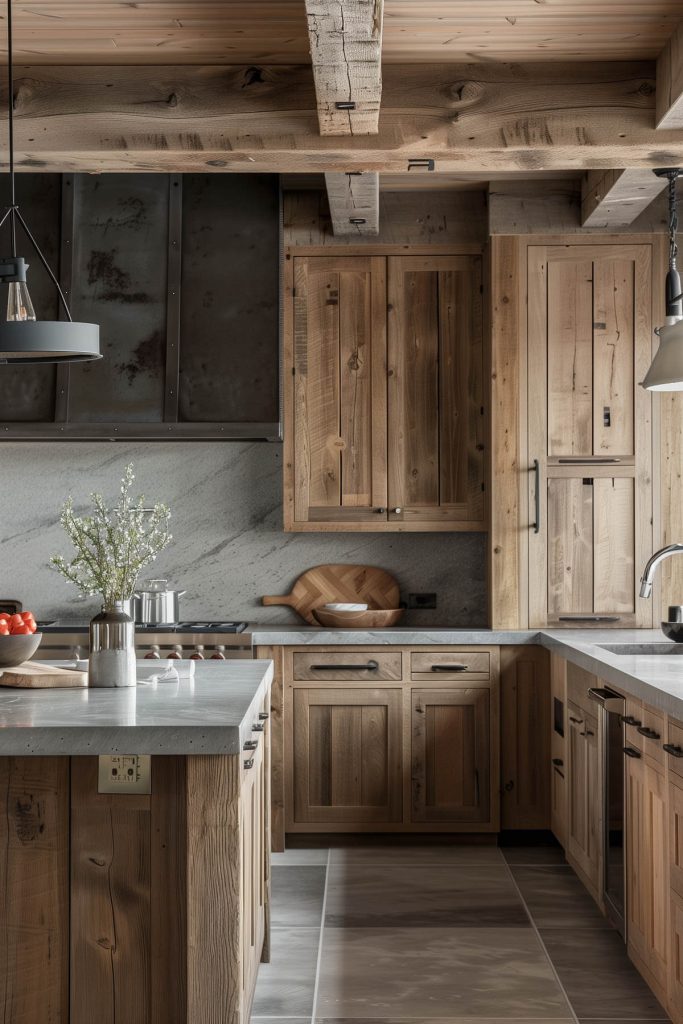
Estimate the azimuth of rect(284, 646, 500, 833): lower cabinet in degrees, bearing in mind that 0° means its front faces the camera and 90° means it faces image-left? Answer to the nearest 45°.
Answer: approximately 0°

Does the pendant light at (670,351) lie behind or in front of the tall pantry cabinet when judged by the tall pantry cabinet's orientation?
in front

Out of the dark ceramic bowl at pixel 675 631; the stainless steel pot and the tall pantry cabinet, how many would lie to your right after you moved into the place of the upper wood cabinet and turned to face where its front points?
1

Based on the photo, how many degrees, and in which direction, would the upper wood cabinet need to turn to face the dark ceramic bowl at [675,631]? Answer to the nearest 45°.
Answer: approximately 45° to its left

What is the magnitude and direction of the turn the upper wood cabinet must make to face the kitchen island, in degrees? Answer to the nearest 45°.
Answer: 0° — it already faces it

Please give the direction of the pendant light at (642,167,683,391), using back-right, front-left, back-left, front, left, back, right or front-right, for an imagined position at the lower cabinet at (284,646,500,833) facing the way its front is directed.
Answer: front-left

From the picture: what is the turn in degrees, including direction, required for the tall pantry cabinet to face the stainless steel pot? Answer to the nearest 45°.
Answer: approximately 90° to its right

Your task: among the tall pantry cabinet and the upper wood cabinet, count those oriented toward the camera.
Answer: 2

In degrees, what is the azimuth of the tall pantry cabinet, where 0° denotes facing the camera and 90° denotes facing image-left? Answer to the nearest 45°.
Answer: approximately 0°

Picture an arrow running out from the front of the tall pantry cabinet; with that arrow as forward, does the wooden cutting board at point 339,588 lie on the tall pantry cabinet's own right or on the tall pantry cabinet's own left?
on the tall pantry cabinet's own right
